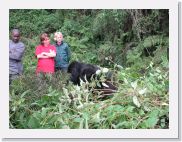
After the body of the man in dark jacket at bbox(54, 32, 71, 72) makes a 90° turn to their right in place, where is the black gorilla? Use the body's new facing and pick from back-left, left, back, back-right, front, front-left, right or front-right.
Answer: back

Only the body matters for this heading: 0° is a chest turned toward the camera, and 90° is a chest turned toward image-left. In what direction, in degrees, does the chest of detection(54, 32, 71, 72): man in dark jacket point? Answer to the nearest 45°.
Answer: approximately 45°
